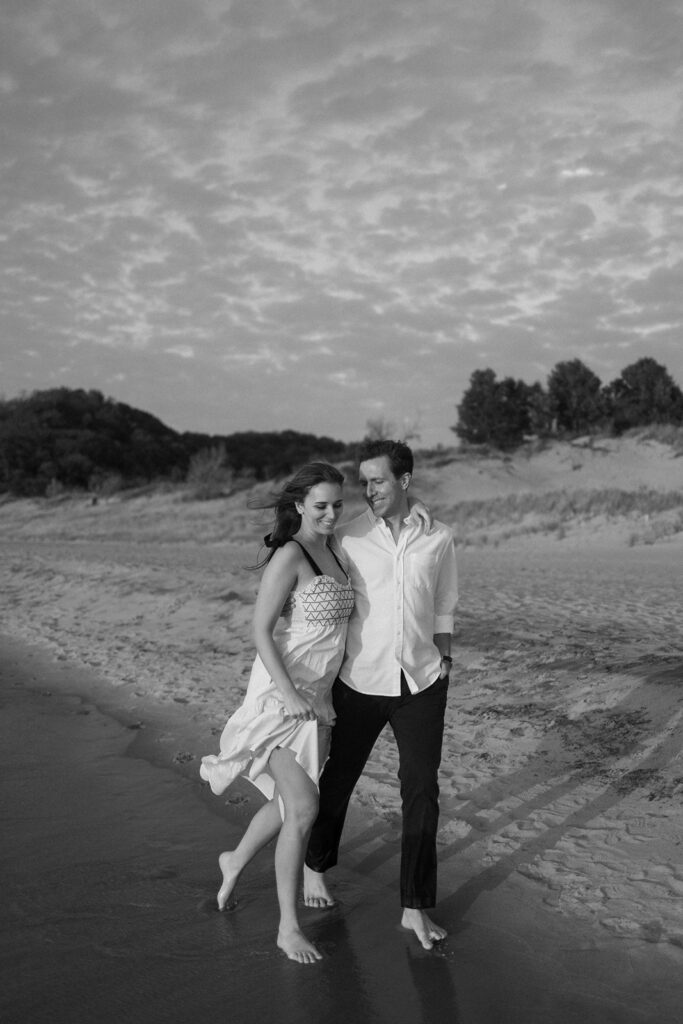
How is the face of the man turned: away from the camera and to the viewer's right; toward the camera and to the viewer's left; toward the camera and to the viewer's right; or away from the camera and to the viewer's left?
toward the camera and to the viewer's left

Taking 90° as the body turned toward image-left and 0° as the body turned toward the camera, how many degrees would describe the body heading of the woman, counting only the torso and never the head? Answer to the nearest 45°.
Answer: approximately 315°

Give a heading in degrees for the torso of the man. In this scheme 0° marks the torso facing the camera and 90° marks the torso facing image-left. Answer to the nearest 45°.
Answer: approximately 0°

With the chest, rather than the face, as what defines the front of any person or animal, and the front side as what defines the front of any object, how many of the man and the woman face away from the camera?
0

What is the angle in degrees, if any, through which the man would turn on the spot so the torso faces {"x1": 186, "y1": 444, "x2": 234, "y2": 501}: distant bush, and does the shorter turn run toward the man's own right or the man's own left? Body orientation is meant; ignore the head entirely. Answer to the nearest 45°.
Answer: approximately 180°

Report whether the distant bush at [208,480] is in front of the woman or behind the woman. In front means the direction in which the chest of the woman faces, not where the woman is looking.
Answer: behind
